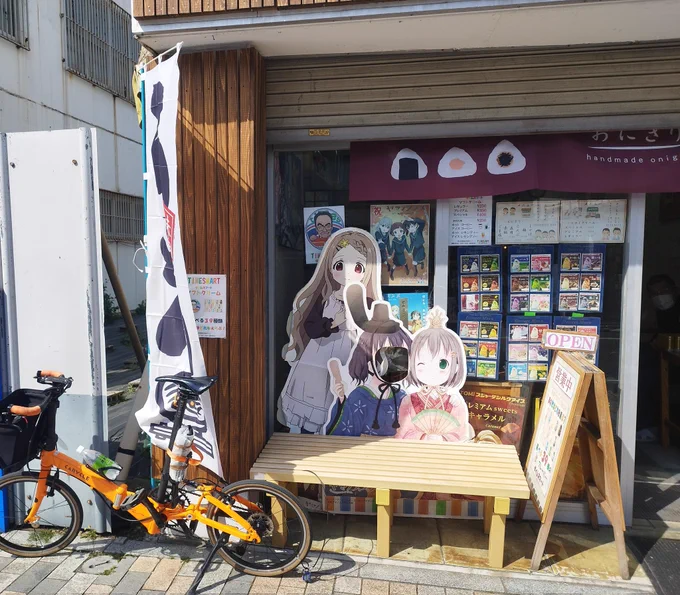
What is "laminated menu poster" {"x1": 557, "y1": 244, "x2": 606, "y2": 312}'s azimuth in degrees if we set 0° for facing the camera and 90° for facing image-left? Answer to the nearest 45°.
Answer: approximately 0°

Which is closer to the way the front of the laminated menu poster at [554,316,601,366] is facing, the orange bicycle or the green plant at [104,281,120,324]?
the orange bicycle

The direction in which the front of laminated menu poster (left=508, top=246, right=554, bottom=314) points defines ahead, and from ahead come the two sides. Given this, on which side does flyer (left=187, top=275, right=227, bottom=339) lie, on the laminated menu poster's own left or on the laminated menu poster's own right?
on the laminated menu poster's own right

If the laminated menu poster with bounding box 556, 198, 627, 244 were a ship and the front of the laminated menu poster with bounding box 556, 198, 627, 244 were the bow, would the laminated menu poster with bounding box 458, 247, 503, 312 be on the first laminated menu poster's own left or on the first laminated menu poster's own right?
on the first laminated menu poster's own right

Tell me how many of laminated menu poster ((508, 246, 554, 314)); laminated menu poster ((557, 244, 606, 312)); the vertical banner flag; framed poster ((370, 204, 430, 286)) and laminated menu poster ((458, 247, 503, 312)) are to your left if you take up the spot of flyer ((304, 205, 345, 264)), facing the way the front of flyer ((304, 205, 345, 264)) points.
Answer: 4

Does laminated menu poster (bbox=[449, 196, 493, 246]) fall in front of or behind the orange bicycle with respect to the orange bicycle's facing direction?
behind

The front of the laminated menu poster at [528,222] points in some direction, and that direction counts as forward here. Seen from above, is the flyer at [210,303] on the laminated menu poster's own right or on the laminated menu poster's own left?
on the laminated menu poster's own right

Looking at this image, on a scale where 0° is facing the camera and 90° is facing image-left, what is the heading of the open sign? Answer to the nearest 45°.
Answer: approximately 0°

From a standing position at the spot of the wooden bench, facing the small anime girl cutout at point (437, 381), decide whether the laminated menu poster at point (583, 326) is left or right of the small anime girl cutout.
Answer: right
